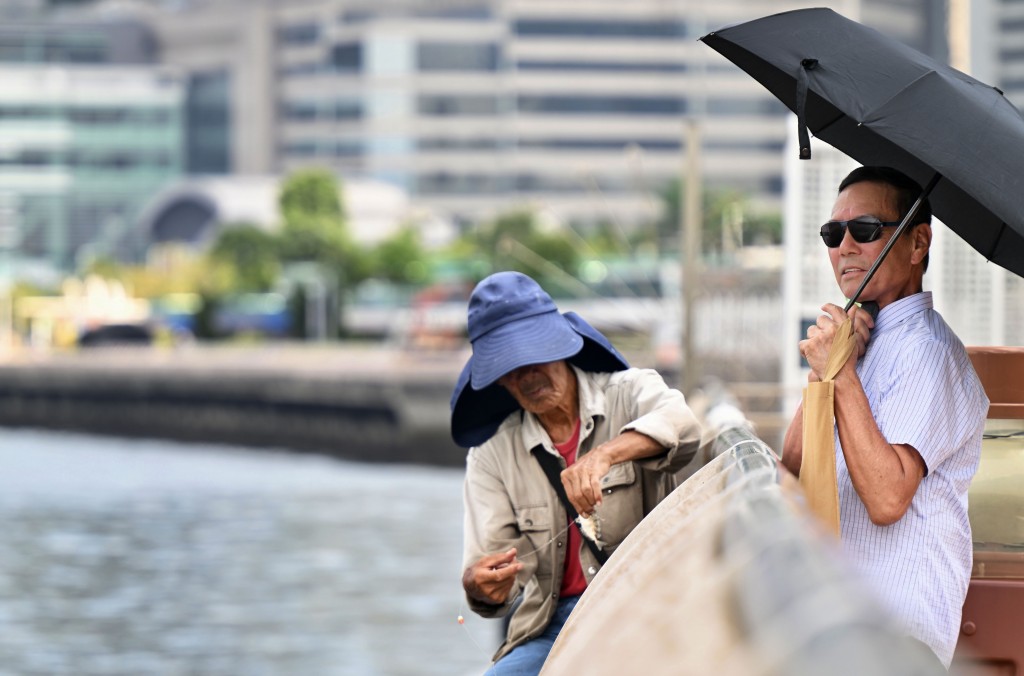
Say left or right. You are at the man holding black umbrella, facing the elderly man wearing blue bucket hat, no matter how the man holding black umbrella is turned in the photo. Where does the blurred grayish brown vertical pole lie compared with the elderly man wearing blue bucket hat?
right

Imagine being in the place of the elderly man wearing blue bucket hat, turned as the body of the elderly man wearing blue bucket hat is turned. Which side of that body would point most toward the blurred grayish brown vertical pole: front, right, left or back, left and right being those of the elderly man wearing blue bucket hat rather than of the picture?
back

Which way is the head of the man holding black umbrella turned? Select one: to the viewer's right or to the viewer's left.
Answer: to the viewer's left

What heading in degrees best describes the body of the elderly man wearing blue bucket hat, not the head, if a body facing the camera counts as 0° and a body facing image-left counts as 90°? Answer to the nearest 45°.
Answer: approximately 0°

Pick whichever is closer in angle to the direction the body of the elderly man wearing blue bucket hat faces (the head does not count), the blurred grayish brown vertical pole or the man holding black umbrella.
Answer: the man holding black umbrella

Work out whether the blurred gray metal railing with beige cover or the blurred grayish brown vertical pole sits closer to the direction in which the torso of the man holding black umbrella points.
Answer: the blurred gray metal railing with beige cover

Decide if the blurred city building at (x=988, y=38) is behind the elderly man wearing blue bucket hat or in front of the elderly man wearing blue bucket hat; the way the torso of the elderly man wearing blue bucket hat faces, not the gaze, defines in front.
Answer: behind

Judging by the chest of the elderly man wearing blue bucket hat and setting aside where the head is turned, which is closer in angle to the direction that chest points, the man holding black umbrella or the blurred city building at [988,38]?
the man holding black umbrella

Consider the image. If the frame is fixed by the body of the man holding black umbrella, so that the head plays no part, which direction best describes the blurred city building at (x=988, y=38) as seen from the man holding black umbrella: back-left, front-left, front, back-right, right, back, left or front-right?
back-right

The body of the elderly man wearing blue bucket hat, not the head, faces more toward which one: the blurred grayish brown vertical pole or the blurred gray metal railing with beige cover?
the blurred gray metal railing with beige cover

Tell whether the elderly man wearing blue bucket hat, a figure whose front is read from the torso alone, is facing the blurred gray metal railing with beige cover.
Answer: yes

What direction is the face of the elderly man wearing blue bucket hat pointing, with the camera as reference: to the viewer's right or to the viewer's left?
to the viewer's left

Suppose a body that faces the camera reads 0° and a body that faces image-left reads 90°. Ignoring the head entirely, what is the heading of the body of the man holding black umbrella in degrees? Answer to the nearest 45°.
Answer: approximately 45°
